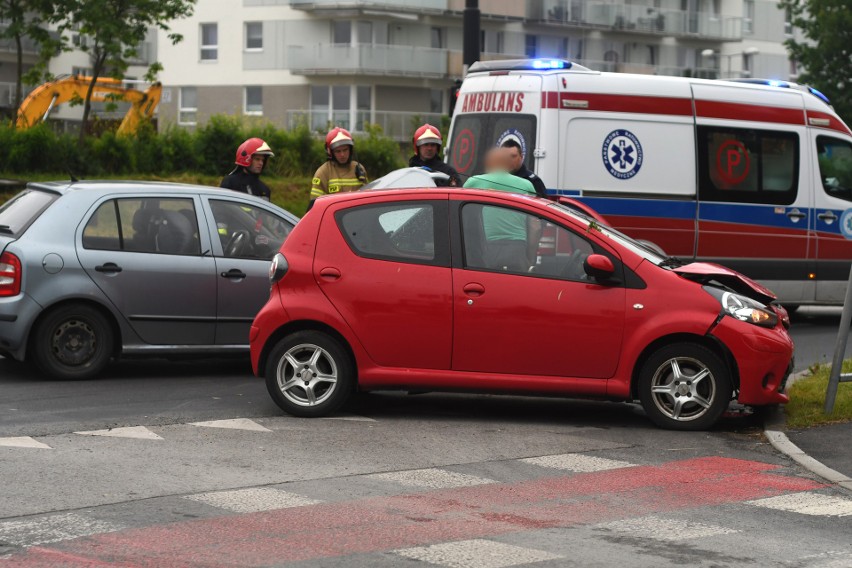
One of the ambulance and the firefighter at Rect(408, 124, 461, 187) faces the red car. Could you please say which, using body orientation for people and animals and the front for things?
the firefighter

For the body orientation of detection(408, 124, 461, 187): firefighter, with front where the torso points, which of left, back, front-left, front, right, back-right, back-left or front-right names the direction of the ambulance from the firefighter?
back-left

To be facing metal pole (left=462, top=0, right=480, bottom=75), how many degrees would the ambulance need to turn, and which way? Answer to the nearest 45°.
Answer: approximately 90° to its left

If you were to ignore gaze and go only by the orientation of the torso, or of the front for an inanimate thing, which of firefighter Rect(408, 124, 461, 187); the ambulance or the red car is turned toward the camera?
the firefighter

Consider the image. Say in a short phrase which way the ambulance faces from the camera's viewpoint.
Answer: facing away from the viewer and to the right of the viewer

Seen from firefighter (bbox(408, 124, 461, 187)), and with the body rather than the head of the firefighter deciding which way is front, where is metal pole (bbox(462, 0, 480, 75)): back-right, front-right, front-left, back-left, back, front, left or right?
back

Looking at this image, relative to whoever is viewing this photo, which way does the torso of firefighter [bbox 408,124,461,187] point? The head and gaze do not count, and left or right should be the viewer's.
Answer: facing the viewer

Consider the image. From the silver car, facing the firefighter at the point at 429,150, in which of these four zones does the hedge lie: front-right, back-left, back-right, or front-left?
front-left

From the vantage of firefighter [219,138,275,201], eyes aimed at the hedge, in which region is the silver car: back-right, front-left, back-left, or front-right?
back-left

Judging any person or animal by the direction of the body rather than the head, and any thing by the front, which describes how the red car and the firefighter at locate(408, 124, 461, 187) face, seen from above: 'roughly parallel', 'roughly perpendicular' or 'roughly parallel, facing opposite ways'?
roughly perpendicular

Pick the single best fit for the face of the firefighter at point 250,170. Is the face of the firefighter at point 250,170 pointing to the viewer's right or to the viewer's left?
to the viewer's right

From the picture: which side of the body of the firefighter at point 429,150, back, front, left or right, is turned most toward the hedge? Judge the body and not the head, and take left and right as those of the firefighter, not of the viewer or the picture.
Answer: back

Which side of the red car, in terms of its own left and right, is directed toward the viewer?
right

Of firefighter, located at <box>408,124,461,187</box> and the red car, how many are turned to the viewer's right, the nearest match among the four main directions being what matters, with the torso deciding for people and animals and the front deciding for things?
1
